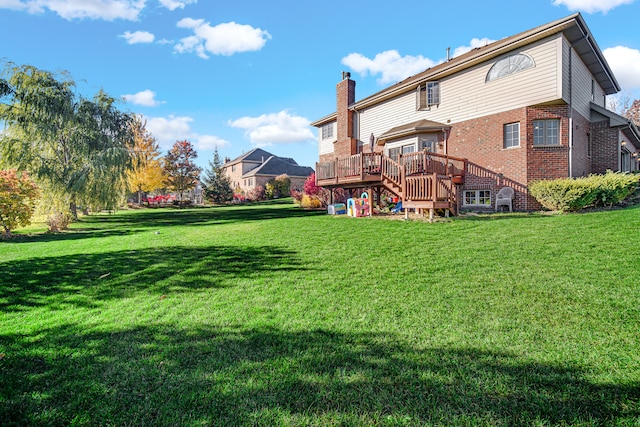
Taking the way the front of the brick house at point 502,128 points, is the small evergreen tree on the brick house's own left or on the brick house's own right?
on the brick house's own left

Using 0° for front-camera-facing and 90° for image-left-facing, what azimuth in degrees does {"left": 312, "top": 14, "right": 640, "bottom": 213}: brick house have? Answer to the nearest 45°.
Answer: approximately 225°

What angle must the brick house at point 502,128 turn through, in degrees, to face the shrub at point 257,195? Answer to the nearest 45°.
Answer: approximately 90° to its left

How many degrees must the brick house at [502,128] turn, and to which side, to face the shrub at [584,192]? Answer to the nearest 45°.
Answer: approximately 90° to its right

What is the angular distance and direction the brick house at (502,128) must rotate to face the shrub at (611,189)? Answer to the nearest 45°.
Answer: approximately 90° to its right

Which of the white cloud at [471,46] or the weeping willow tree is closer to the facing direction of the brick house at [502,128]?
the white cloud
